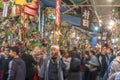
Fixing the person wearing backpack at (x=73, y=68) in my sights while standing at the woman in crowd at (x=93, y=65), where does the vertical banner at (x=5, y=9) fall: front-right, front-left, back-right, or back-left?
front-right

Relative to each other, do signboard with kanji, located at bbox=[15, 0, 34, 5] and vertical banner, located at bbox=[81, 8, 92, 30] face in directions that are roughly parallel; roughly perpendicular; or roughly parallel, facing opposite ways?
roughly parallel

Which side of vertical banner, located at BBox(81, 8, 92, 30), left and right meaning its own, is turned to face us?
front

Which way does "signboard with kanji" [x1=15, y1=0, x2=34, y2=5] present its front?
toward the camera

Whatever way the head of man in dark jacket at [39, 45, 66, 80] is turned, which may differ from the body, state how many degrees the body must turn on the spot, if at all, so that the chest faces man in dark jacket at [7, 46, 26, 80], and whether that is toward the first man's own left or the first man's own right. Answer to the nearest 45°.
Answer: approximately 90° to the first man's own right
